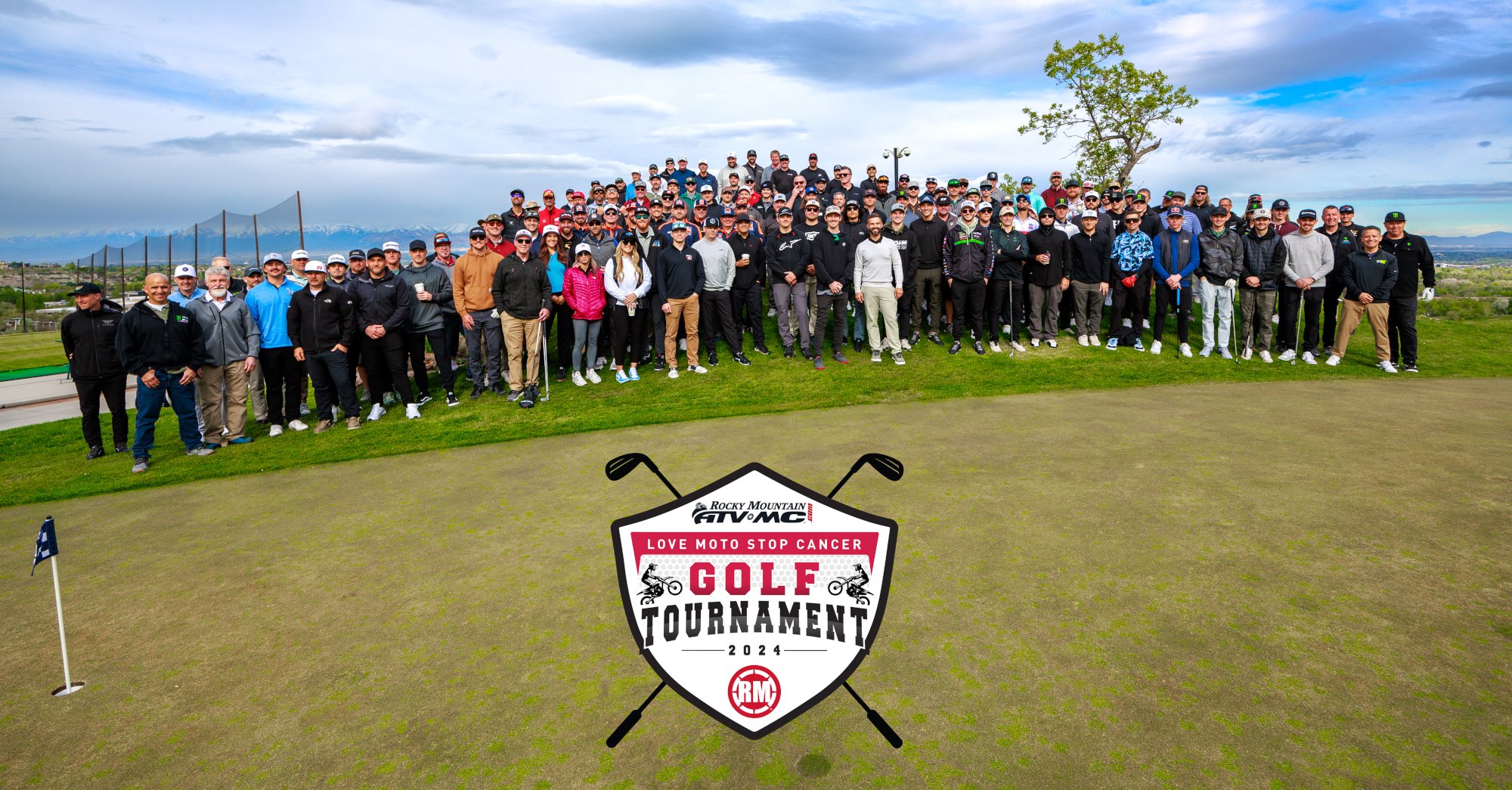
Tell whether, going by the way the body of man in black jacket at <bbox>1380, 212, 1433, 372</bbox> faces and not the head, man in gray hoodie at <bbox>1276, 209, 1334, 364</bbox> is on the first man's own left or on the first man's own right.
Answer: on the first man's own right

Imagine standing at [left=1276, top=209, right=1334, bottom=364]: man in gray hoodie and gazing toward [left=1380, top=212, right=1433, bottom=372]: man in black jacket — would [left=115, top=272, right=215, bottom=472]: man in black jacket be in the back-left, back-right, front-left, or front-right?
back-right

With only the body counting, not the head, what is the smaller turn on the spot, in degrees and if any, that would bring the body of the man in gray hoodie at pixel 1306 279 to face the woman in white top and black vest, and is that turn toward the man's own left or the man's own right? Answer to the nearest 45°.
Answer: approximately 45° to the man's own right

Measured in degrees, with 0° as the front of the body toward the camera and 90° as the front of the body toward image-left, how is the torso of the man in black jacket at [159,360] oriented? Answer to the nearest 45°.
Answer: approximately 0°
